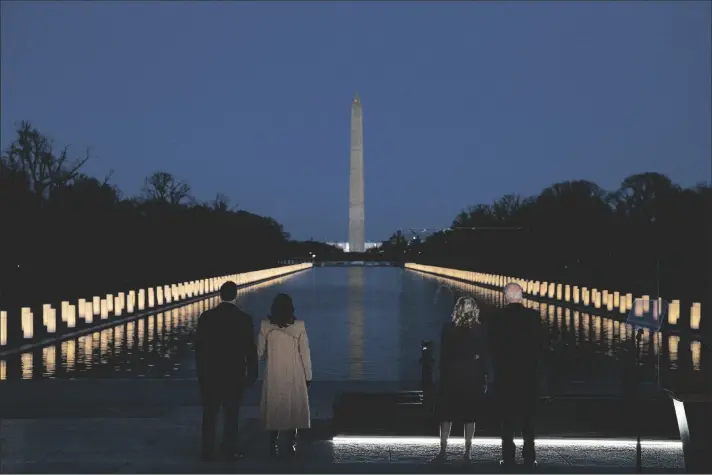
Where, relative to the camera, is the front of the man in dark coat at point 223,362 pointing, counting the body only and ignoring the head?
away from the camera

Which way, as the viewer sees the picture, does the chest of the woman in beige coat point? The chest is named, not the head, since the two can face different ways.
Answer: away from the camera

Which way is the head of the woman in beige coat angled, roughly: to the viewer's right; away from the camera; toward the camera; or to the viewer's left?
away from the camera

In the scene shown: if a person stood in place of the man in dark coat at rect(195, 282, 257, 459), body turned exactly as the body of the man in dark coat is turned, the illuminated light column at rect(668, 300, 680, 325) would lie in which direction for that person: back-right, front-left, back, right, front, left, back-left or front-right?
front-right

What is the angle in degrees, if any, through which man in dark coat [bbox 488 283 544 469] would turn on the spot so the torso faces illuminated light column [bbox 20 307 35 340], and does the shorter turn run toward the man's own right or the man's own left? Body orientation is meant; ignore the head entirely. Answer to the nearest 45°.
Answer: approximately 45° to the man's own left

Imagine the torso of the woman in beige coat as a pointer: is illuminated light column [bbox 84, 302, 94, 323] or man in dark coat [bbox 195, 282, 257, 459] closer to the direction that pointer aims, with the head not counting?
the illuminated light column

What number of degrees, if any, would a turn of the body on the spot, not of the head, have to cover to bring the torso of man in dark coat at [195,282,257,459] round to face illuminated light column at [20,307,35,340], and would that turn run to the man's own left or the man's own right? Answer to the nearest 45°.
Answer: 0° — they already face it

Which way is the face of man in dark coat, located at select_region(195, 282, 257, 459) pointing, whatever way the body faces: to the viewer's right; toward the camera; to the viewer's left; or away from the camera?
away from the camera

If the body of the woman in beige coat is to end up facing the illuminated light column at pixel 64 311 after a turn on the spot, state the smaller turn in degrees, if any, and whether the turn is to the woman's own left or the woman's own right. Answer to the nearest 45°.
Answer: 0° — they already face it

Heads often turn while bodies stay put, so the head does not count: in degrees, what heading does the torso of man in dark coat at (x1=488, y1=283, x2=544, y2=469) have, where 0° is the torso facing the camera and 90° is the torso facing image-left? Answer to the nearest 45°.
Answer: approximately 180°

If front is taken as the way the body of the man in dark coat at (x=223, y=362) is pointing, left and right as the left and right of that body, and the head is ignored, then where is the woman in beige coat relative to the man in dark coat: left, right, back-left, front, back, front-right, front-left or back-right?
right
